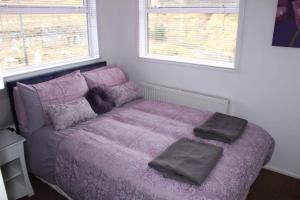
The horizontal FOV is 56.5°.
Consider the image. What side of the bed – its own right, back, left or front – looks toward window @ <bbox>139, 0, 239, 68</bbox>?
left

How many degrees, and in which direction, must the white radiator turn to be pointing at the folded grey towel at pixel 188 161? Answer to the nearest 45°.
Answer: approximately 45° to its left

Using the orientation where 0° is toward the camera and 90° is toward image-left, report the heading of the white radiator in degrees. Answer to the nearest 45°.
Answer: approximately 45°

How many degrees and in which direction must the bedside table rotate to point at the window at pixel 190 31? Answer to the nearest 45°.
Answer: approximately 45° to its left

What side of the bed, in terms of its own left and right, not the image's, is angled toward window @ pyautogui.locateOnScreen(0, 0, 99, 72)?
back

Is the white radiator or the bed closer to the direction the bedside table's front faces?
the bed

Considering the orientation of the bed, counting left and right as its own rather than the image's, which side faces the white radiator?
left

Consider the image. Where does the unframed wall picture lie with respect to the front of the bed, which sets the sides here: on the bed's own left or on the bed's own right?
on the bed's own left

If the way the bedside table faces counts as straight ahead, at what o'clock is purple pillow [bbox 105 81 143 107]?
The purple pillow is roughly at 10 o'clock from the bedside table.
